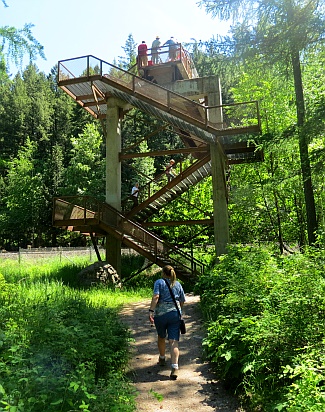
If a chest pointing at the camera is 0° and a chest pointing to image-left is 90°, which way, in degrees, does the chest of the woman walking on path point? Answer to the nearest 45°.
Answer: approximately 180°

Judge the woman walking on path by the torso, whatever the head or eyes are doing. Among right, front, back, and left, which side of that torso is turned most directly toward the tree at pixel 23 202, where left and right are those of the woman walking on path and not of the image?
front

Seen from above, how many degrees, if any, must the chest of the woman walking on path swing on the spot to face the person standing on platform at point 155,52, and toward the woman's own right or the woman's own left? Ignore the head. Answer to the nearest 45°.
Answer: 0° — they already face them

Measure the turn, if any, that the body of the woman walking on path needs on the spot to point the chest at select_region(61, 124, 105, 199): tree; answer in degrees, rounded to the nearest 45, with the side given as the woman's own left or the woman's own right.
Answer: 0° — they already face it

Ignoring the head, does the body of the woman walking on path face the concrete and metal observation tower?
yes

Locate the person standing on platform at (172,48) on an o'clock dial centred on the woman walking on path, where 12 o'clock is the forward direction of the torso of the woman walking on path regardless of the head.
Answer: The person standing on platform is roughly at 12 o'clock from the woman walking on path.

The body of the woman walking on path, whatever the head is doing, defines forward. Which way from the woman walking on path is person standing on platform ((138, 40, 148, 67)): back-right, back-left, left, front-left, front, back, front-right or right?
front
